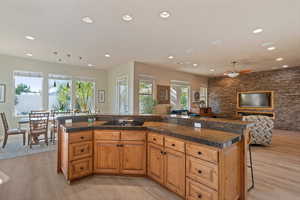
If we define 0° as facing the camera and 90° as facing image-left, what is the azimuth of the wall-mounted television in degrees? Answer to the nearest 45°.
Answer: approximately 0°

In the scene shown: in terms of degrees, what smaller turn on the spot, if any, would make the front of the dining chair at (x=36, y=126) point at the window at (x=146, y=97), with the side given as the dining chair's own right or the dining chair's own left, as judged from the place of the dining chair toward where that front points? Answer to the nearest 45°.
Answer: approximately 90° to the dining chair's own right

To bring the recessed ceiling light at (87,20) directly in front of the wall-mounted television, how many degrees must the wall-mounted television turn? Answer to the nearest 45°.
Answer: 0° — it already faces it

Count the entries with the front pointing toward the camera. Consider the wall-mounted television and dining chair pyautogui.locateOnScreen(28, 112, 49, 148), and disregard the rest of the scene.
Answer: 1

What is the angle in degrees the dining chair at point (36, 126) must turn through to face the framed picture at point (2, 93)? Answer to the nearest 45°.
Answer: approximately 45° to its left

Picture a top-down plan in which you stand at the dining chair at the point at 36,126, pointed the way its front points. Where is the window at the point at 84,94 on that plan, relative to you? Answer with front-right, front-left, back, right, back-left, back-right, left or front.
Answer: front-right

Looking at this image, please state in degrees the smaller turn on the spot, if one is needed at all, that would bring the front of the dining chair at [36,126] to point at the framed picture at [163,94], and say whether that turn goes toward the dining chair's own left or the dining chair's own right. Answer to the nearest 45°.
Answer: approximately 90° to the dining chair's own right

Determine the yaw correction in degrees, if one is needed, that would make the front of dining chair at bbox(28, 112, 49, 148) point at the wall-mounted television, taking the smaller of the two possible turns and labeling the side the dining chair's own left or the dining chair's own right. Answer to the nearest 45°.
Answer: approximately 90° to the dining chair's own right

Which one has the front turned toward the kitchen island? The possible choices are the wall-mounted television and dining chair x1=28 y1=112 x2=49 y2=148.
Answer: the wall-mounted television

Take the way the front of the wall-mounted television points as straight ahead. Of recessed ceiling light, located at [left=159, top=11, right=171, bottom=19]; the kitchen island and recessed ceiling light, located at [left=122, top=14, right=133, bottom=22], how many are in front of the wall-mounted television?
3

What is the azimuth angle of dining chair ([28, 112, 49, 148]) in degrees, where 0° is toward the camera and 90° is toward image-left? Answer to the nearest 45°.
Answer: approximately 180°

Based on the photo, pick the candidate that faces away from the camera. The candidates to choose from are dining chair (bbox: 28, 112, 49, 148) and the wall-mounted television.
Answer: the dining chair

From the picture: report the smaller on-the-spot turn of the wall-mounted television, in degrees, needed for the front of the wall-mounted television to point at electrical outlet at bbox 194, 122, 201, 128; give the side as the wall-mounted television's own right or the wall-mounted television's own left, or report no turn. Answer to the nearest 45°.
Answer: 0° — it already faces it

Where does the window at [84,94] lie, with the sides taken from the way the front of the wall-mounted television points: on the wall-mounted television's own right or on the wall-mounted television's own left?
on the wall-mounted television's own right
